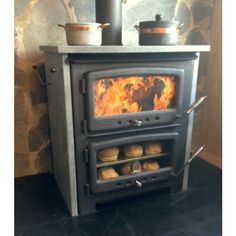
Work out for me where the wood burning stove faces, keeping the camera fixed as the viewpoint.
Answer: facing the viewer and to the right of the viewer
